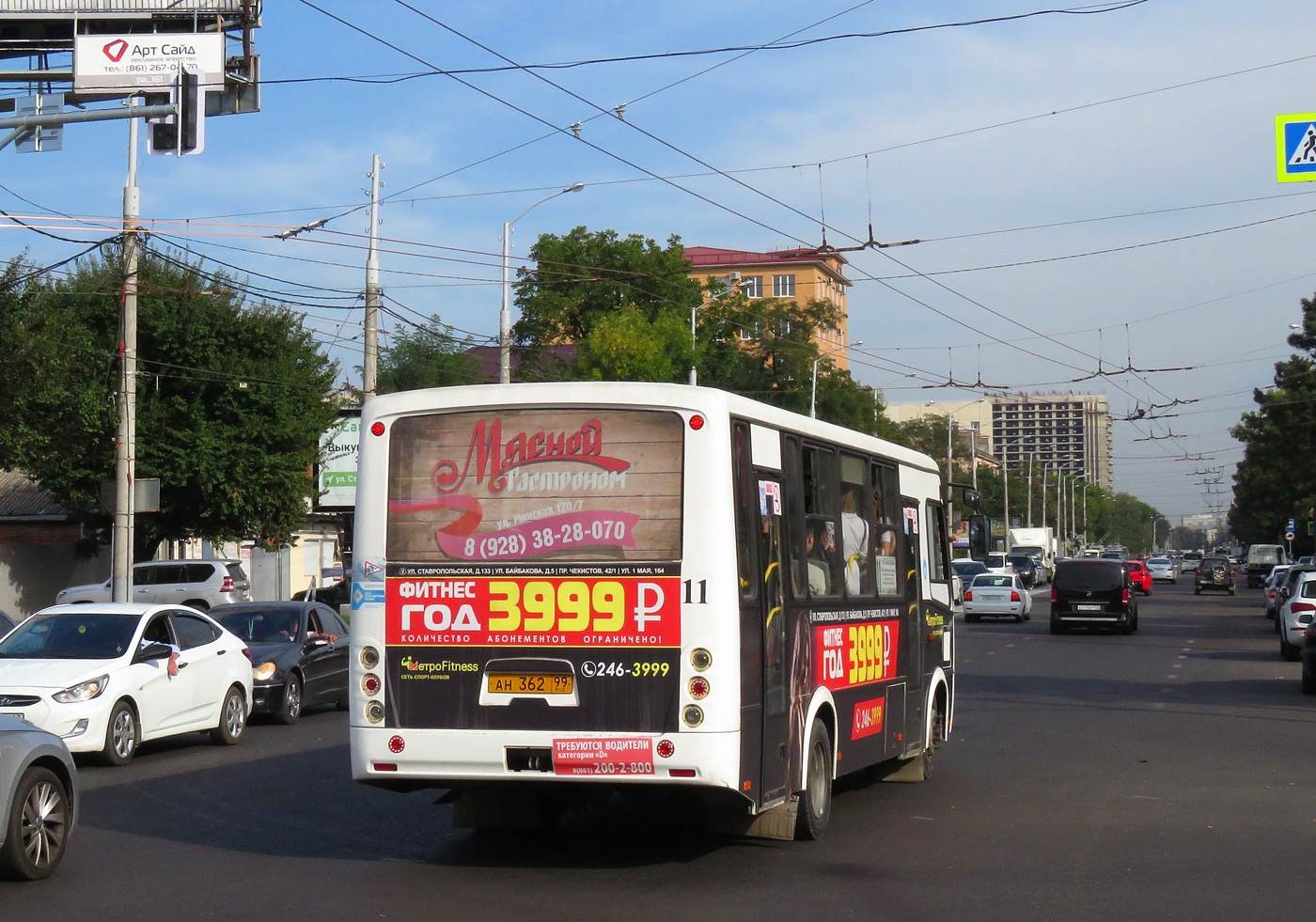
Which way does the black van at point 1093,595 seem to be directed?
away from the camera

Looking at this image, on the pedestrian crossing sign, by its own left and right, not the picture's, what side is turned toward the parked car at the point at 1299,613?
back

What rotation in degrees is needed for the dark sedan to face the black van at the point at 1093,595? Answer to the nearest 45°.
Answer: approximately 180°

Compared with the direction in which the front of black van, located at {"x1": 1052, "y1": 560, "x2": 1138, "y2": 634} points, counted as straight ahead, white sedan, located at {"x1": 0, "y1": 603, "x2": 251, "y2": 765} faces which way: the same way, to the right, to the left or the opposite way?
the opposite way

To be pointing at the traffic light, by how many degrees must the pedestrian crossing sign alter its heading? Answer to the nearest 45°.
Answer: approximately 45° to its right

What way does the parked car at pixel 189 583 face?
to the viewer's left

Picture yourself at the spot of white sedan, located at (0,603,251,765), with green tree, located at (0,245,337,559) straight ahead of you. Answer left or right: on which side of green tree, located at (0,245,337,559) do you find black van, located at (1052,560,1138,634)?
right

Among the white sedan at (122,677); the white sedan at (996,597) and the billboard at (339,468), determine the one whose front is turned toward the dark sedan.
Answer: the billboard

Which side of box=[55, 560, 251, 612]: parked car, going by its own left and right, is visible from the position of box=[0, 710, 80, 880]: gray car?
left

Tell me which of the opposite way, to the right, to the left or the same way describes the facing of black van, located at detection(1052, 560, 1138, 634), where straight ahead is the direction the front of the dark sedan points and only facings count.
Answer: the opposite way

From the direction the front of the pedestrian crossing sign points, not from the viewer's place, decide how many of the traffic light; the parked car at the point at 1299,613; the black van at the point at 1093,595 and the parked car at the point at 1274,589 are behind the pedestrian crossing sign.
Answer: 3
